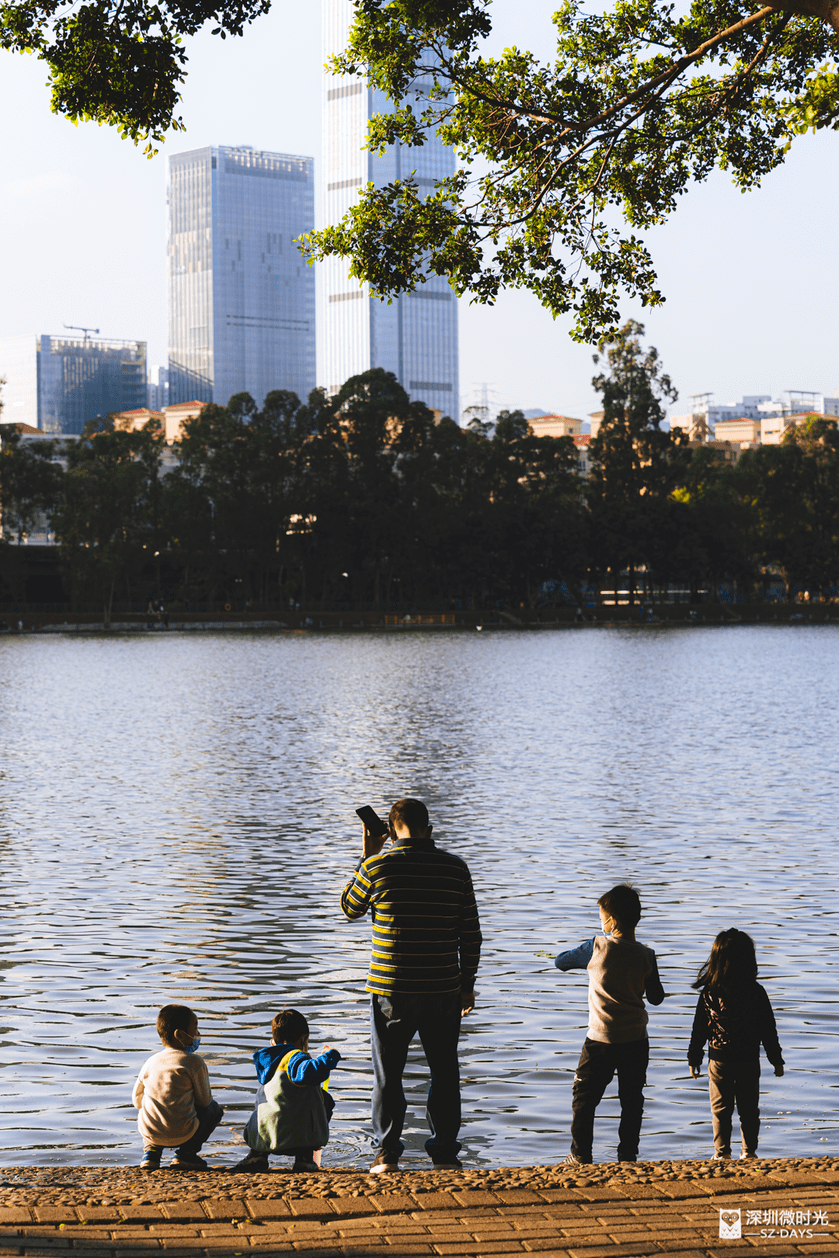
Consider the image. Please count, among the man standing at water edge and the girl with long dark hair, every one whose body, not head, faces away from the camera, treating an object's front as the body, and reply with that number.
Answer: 2

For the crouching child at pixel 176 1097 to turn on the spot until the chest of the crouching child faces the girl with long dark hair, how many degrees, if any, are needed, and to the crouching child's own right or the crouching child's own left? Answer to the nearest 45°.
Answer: approximately 45° to the crouching child's own right

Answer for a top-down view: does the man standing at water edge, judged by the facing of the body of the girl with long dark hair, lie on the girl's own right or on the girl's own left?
on the girl's own left

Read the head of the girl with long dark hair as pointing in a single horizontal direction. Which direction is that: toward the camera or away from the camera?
away from the camera

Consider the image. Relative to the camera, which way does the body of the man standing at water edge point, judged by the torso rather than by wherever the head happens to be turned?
away from the camera

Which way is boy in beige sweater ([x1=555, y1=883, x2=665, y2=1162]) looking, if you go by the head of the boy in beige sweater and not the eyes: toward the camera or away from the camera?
away from the camera

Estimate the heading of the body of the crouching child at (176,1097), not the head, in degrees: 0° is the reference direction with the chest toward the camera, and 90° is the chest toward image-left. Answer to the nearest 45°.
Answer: approximately 225°
